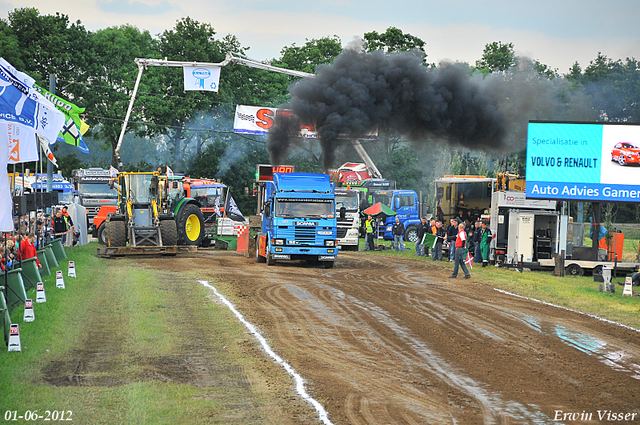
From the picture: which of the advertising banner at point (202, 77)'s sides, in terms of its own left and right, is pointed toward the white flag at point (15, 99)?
front

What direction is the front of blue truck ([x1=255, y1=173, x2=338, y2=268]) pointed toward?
toward the camera

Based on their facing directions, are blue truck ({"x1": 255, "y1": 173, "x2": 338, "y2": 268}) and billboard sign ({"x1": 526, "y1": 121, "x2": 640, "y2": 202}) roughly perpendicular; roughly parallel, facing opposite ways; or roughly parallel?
roughly parallel

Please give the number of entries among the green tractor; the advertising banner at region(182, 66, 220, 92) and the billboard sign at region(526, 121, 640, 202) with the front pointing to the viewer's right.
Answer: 0

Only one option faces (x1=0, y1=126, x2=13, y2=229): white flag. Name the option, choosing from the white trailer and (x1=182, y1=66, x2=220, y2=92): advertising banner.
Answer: the advertising banner

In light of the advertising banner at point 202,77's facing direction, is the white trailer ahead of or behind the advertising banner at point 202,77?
ahead

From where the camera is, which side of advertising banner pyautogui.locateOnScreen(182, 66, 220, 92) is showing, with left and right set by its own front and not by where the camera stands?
front

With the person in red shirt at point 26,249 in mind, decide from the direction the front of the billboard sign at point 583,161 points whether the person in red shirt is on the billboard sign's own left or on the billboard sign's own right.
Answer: on the billboard sign's own right

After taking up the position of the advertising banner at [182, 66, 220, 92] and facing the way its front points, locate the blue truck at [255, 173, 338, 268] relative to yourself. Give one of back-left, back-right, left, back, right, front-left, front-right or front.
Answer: front

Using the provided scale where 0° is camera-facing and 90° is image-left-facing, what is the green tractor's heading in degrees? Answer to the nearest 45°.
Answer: approximately 45°

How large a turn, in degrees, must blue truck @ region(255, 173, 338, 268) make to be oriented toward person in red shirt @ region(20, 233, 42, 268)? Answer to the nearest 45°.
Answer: approximately 45° to its right

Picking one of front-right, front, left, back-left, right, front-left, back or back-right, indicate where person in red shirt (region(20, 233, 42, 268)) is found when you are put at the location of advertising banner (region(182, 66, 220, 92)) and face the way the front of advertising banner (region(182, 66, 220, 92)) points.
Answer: front

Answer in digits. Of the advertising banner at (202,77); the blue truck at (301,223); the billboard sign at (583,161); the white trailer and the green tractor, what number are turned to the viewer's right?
1

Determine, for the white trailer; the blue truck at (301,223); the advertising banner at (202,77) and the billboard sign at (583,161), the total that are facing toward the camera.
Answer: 3

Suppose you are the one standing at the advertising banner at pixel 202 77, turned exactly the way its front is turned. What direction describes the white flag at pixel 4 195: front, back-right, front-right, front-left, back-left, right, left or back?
front
